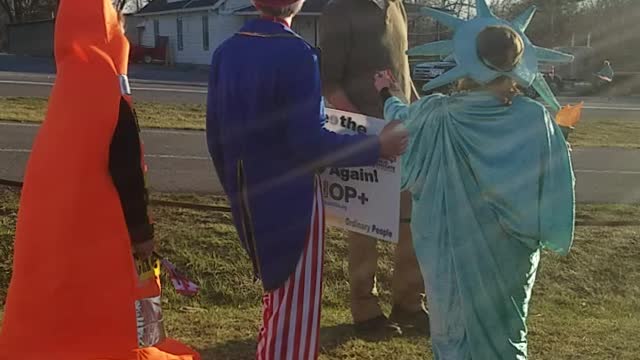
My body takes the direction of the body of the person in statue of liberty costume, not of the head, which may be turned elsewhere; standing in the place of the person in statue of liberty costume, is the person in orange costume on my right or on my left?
on my left

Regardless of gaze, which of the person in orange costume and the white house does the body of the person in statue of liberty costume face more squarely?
the white house

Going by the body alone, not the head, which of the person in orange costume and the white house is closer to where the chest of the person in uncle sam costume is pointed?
the white house

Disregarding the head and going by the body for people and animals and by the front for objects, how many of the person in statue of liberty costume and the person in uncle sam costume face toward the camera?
0

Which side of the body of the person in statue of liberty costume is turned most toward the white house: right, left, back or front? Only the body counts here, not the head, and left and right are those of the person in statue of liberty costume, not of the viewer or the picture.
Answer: front

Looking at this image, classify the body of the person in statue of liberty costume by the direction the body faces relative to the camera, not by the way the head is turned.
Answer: away from the camera

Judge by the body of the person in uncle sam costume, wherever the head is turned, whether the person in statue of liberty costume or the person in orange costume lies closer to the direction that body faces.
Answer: the person in statue of liberty costume

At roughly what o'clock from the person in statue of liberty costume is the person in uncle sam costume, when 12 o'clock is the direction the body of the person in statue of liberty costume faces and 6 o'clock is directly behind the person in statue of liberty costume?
The person in uncle sam costume is roughly at 8 o'clock from the person in statue of liberty costume.

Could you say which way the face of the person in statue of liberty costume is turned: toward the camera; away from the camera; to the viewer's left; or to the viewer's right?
away from the camera

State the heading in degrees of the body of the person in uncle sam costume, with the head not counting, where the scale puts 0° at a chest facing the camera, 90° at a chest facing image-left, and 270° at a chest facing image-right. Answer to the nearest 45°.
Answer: approximately 225°
